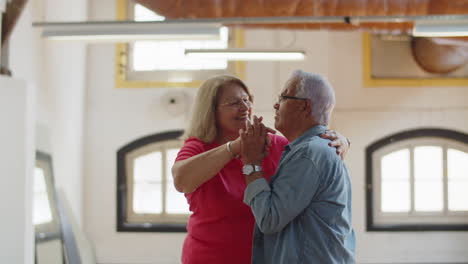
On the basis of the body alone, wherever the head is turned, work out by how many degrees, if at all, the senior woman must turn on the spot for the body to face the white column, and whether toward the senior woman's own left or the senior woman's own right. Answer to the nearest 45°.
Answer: approximately 180°

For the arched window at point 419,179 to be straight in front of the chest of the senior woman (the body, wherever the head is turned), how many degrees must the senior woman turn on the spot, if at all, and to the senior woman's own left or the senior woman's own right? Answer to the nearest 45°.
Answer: approximately 135° to the senior woman's own left

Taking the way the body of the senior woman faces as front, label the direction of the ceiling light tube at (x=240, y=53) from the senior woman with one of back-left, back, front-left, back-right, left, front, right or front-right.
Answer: back-left

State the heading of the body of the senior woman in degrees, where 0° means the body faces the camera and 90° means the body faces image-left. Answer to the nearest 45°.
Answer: approximately 315°

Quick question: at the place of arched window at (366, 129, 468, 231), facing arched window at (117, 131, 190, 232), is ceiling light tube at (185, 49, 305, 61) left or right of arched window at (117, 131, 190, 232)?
left

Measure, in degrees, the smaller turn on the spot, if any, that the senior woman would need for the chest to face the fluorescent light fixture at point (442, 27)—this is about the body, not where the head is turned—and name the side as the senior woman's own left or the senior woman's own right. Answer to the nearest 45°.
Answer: approximately 90° to the senior woman's own left

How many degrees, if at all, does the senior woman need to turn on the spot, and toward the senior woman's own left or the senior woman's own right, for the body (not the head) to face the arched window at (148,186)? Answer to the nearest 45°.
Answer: approximately 135° to the senior woman's own left
